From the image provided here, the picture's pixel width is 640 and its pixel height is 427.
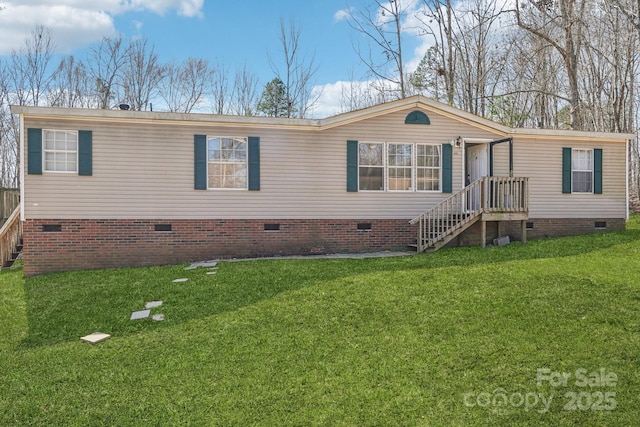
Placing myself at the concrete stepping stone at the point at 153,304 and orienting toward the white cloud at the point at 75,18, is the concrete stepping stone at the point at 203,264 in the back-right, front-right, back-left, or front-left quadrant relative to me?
front-right

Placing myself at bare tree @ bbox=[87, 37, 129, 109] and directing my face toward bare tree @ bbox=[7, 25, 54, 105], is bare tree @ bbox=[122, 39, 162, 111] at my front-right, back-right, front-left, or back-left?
back-left

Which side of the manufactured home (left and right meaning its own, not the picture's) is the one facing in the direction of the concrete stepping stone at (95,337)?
front

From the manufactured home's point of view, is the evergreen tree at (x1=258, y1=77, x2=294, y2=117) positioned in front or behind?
behind

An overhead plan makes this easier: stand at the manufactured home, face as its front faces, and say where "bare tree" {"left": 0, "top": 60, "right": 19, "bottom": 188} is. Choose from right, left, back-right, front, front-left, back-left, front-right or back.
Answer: back-right

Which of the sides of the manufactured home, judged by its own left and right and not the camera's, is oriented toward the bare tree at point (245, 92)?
back

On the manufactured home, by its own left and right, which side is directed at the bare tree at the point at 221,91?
back

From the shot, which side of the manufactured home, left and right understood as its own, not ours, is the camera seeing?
front

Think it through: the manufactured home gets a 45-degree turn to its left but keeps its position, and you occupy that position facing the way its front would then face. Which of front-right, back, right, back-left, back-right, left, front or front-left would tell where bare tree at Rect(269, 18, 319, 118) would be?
back-left

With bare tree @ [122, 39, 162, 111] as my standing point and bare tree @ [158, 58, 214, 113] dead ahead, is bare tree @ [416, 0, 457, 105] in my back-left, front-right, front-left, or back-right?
front-right

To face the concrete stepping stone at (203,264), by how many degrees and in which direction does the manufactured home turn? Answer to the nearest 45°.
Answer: approximately 45° to its right
